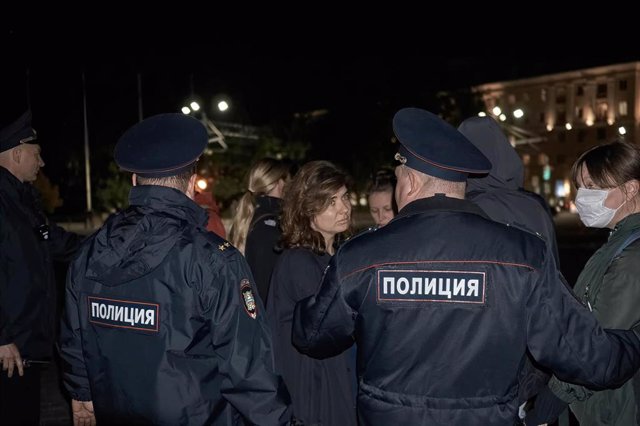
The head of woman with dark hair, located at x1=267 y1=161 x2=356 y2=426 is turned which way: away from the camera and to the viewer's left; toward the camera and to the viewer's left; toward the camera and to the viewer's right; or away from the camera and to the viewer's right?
toward the camera and to the viewer's right

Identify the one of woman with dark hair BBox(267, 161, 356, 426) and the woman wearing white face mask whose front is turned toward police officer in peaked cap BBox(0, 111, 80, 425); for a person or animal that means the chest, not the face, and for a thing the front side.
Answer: the woman wearing white face mask

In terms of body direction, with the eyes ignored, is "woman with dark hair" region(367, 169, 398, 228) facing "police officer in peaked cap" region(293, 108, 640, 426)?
yes

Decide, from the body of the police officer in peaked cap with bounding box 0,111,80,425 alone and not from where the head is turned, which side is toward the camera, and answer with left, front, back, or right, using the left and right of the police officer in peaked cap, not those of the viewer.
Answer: right

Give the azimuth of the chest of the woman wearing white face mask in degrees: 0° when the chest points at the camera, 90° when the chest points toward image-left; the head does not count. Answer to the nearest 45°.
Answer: approximately 90°

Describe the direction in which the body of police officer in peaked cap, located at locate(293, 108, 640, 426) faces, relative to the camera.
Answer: away from the camera

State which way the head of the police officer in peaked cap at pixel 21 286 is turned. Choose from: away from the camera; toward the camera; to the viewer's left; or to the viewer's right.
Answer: to the viewer's right

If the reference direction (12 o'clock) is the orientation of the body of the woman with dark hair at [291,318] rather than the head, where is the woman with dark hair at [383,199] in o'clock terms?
the woman with dark hair at [383,199] is roughly at 8 o'clock from the woman with dark hair at [291,318].

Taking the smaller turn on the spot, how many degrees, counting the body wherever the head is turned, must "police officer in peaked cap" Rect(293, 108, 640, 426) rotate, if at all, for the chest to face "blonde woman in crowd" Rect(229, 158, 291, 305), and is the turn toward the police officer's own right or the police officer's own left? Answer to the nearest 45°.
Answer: approximately 45° to the police officer's own left

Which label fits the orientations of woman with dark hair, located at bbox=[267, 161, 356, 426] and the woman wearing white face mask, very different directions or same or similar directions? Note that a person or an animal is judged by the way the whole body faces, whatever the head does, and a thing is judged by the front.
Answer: very different directions
